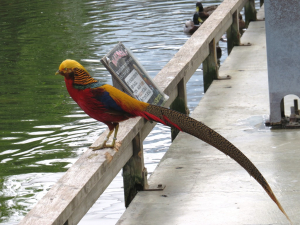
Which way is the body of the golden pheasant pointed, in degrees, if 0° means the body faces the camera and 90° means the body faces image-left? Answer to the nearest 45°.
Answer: approximately 90°

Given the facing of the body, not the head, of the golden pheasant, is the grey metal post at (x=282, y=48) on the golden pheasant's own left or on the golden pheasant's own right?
on the golden pheasant's own right
